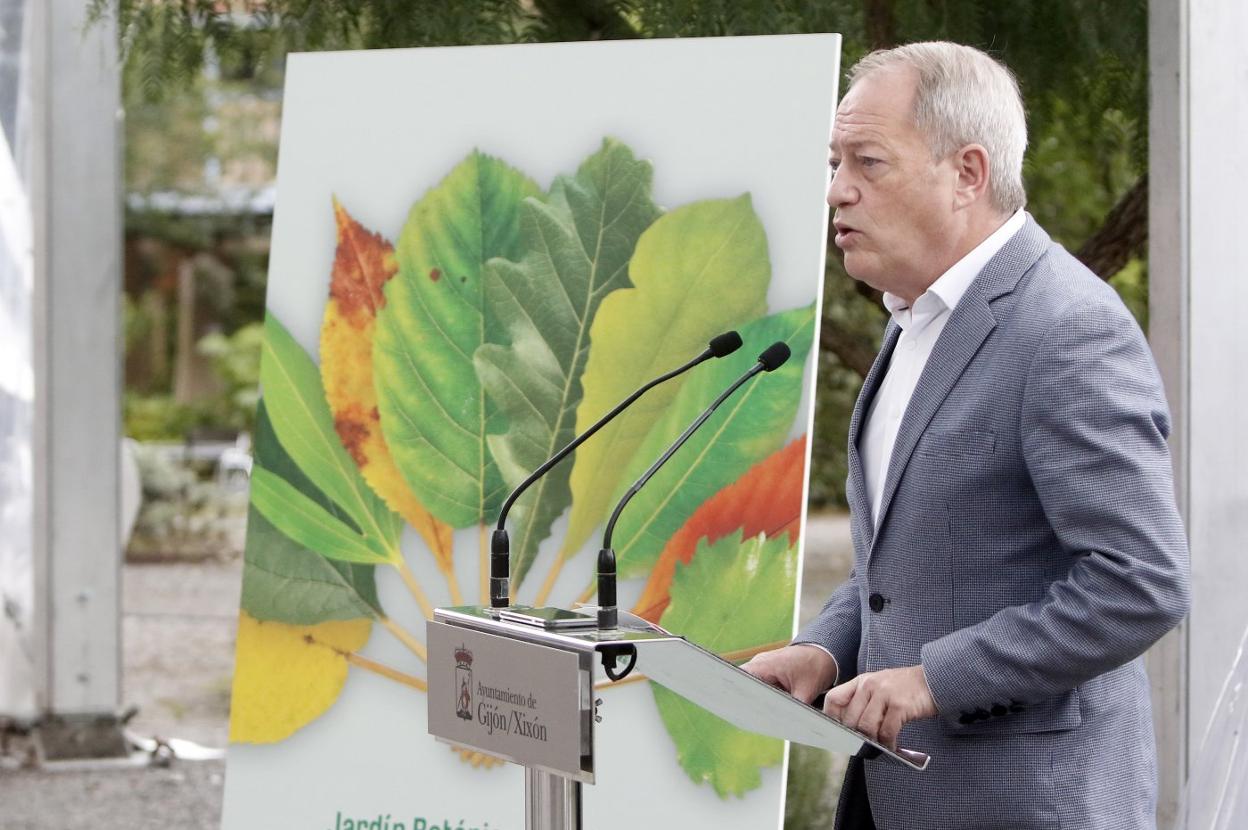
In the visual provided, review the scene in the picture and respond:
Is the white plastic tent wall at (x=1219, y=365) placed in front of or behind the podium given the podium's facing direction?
behind

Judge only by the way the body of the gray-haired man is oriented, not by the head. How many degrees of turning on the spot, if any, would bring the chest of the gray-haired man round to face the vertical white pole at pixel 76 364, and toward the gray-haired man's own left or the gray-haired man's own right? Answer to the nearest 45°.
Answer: approximately 90° to the gray-haired man's own right

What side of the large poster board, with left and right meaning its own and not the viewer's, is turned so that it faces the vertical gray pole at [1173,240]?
left

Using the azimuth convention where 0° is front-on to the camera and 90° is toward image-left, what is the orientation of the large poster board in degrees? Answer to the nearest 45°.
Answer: approximately 0°

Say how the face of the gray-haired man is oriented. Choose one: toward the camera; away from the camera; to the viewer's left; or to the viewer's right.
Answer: to the viewer's left

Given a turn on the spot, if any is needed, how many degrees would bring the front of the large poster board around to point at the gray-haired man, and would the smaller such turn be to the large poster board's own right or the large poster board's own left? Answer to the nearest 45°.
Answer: approximately 45° to the large poster board's own left

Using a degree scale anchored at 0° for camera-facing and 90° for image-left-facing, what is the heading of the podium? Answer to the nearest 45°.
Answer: approximately 45°

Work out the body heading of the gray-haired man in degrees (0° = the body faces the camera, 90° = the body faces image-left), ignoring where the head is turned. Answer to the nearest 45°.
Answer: approximately 45°

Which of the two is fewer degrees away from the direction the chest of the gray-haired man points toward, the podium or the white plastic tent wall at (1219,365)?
the podium
